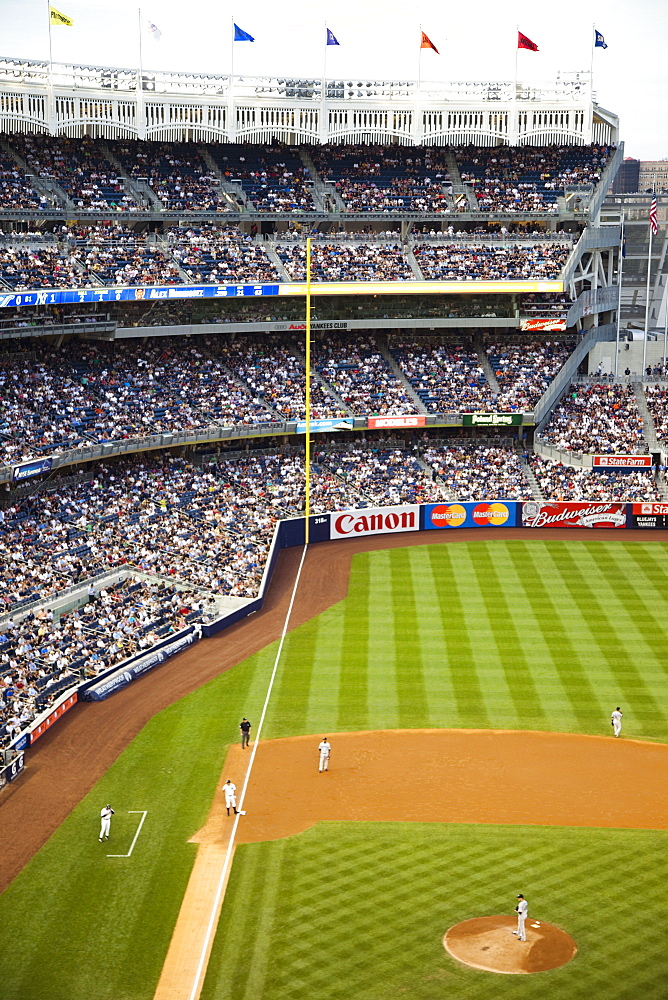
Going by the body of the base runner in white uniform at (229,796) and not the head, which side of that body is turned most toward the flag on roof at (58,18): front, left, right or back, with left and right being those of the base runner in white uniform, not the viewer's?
back

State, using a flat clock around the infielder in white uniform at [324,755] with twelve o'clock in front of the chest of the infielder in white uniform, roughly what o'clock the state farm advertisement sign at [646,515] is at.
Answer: The state farm advertisement sign is roughly at 7 o'clock from the infielder in white uniform.

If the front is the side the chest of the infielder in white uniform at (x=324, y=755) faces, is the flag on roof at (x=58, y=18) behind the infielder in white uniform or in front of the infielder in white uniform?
behind

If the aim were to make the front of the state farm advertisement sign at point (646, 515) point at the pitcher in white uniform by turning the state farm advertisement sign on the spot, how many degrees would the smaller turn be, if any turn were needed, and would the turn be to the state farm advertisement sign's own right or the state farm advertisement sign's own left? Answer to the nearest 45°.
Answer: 0° — it already faces them

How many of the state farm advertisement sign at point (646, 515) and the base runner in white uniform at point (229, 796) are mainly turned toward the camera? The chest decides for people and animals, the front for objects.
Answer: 2

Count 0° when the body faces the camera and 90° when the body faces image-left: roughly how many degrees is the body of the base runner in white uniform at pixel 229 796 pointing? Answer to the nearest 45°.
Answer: approximately 0°

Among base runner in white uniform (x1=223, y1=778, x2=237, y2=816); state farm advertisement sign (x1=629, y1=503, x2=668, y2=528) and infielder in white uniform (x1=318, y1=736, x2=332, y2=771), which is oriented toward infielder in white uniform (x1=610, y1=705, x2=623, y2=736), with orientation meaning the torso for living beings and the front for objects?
the state farm advertisement sign
